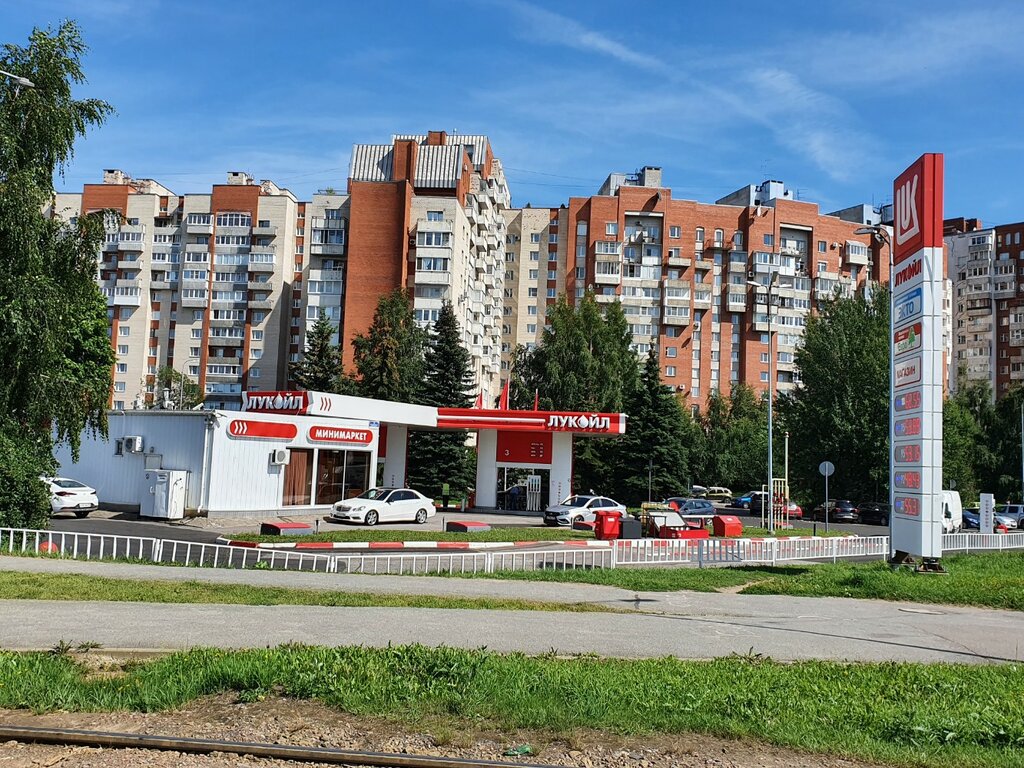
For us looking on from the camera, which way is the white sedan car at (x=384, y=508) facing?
facing the viewer and to the left of the viewer

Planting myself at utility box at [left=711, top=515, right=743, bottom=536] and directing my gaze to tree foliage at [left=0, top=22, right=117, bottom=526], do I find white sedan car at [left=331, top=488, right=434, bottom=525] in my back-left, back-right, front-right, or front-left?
front-right

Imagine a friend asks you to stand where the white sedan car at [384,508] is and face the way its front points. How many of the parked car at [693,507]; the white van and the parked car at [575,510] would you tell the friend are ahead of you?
0

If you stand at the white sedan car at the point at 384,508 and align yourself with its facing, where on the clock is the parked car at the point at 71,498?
The parked car is roughly at 1 o'clock from the white sedan car.

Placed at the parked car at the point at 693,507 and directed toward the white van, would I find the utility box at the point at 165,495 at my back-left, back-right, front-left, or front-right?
back-right

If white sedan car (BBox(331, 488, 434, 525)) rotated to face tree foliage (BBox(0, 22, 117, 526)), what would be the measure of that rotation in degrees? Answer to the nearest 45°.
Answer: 0° — it already faces it

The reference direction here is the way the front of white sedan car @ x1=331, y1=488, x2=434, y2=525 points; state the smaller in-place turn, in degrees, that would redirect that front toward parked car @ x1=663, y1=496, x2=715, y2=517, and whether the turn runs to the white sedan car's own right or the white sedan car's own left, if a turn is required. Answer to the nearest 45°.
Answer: approximately 180°

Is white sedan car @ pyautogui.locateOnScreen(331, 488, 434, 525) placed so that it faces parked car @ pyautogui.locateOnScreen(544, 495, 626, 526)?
no

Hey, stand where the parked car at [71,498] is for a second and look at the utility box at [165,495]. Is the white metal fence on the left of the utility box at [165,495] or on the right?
right

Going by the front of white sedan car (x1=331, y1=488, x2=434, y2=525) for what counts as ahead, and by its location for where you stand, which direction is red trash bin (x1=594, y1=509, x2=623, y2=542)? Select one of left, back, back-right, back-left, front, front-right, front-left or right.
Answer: left

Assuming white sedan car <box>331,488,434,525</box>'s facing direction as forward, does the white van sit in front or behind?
behind

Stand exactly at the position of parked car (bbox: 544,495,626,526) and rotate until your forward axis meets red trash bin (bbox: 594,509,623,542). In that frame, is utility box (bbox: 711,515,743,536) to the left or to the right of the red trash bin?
left

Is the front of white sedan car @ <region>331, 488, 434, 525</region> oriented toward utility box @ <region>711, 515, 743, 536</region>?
no

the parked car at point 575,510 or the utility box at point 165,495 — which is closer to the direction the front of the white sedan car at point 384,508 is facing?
the utility box
